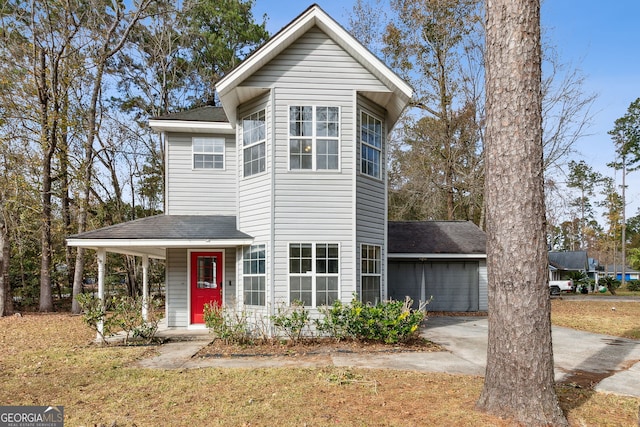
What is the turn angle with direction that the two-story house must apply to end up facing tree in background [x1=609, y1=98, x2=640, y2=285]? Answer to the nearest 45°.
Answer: approximately 135° to its left

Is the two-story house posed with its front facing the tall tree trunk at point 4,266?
no

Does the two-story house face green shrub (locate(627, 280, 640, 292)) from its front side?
no

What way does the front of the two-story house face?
toward the camera

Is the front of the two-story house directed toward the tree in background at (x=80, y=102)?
no

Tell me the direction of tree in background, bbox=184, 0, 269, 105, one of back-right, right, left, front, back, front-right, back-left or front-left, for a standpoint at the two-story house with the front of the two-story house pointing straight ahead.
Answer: back

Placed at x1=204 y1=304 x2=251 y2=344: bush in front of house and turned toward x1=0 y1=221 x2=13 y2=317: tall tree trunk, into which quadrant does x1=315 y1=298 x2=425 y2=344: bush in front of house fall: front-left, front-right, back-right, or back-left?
back-right

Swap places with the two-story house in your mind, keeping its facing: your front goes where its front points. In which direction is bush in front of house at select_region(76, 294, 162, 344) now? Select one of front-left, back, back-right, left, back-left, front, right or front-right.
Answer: right

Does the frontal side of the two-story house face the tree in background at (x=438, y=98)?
no

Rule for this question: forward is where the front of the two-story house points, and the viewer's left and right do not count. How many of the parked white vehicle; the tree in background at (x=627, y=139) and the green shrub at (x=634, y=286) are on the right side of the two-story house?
0

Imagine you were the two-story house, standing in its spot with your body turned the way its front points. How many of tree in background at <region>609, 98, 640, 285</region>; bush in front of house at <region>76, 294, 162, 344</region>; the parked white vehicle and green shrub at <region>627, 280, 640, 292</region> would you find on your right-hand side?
1

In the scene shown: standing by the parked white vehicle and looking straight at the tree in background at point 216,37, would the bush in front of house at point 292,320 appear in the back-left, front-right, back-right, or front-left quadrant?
front-left
